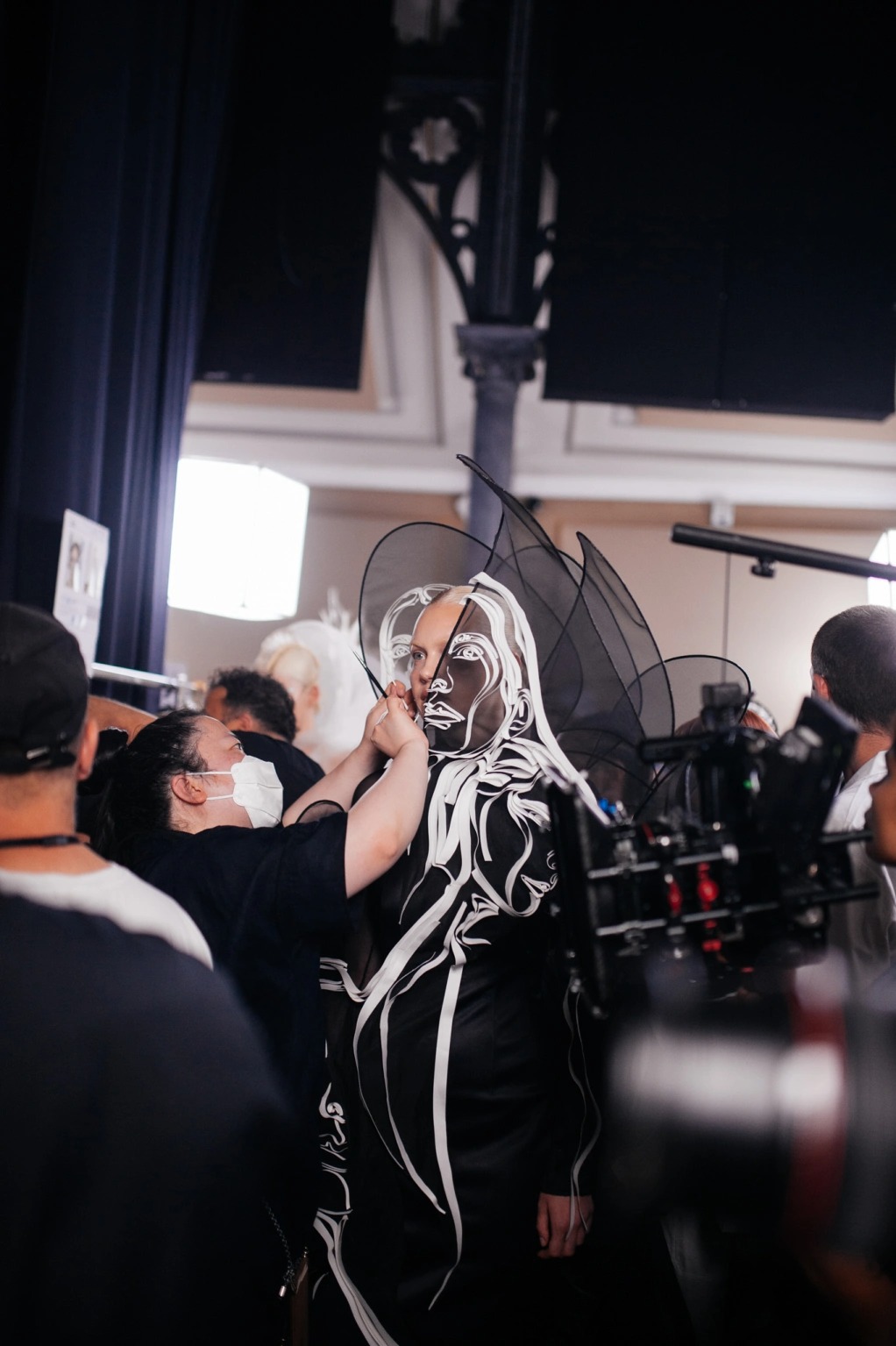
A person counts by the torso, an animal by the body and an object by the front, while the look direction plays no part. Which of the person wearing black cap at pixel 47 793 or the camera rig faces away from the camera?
the person wearing black cap

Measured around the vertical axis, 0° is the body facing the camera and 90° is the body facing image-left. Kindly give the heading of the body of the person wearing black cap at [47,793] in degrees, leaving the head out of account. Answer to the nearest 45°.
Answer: approximately 180°

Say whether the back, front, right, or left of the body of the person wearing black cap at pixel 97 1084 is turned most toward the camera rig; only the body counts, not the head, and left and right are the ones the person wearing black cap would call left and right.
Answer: right

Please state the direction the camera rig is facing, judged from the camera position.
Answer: facing to the left of the viewer

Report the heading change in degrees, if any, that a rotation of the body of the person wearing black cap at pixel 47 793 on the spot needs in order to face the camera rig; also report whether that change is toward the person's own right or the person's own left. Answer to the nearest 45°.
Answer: approximately 90° to the person's own right

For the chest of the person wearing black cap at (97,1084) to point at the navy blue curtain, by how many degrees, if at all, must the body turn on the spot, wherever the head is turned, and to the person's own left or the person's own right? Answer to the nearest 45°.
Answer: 0° — they already face it

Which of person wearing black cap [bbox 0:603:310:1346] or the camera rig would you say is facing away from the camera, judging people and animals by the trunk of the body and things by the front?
the person wearing black cap

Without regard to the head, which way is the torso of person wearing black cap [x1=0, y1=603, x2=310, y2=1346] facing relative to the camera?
away from the camera

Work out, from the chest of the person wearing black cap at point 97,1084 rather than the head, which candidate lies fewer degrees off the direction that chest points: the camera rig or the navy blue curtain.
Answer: the navy blue curtain

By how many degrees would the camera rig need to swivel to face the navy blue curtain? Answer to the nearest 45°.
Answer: approximately 45° to its right

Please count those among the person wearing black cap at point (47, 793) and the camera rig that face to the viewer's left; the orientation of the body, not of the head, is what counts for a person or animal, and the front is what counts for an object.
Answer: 1

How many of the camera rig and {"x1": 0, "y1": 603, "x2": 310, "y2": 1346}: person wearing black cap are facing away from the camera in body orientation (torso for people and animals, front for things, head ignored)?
1
